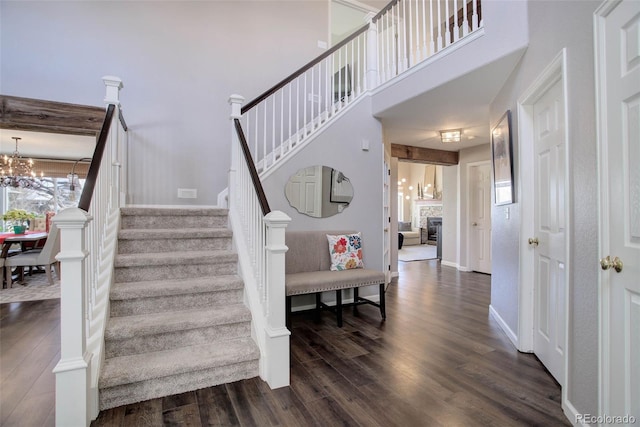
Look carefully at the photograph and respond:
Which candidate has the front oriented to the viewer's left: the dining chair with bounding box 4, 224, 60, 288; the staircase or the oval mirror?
the dining chair

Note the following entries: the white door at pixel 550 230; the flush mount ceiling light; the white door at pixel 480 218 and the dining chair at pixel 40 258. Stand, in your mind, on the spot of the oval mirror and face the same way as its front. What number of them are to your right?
1

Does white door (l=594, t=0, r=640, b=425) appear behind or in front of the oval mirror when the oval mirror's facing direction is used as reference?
in front

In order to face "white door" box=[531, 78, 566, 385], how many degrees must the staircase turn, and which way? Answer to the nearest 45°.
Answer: approximately 45° to its left

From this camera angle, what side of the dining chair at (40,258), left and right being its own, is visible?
left

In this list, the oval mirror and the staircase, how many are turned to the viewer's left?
0

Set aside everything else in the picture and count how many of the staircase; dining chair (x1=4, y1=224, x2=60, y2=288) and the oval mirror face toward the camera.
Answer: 2

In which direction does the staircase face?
toward the camera

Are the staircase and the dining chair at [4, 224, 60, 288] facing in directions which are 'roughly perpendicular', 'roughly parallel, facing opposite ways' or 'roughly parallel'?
roughly perpendicular

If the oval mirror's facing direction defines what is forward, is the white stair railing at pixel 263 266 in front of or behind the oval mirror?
in front

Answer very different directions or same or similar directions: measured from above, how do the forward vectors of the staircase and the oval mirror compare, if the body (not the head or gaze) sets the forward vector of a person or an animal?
same or similar directions

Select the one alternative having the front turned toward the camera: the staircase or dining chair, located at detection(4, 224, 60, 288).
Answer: the staircase

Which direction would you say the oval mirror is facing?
toward the camera

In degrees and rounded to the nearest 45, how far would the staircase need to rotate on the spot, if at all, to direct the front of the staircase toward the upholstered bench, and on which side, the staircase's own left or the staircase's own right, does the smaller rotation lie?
approximately 135° to the staircase's own left

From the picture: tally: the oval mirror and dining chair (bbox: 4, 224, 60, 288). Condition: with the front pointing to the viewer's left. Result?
1
